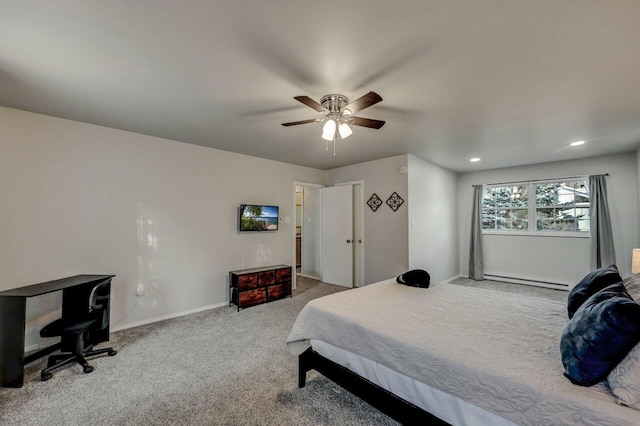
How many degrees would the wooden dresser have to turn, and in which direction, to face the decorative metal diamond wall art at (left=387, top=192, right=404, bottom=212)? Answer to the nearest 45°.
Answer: approximately 45° to its left

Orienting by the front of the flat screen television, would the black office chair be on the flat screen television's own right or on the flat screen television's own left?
on the flat screen television's own right

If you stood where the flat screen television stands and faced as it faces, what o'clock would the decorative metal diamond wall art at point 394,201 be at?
The decorative metal diamond wall art is roughly at 11 o'clock from the flat screen television.

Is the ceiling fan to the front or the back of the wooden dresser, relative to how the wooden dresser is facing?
to the front

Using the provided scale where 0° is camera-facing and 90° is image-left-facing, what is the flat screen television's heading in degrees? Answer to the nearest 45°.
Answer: approximately 315°

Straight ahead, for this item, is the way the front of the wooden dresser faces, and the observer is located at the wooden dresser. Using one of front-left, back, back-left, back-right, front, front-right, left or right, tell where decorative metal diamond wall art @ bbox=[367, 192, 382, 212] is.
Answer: front-left

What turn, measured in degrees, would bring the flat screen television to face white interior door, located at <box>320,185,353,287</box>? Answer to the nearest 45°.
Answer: approximately 45° to its left

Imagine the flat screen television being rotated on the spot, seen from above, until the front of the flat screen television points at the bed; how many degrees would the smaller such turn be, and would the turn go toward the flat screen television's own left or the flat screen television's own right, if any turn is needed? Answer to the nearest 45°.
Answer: approximately 45° to the flat screen television's own right

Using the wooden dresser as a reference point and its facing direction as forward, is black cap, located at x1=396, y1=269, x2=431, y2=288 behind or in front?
in front

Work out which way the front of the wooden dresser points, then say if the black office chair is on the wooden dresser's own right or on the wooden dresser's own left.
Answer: on the wooden dresser's own right
